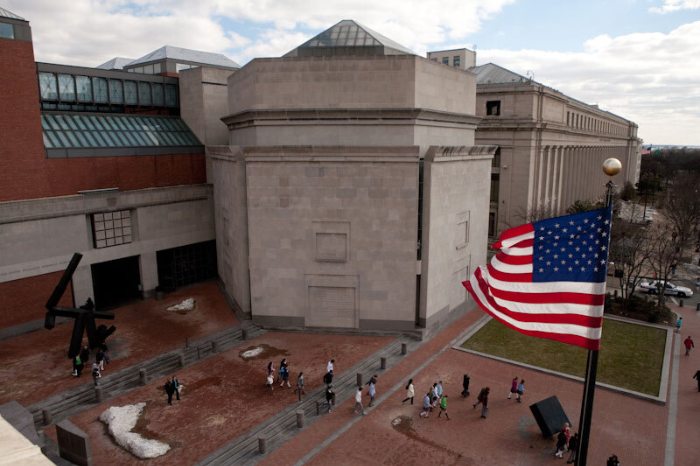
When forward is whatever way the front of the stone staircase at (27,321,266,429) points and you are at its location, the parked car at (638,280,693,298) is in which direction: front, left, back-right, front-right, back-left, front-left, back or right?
front-left

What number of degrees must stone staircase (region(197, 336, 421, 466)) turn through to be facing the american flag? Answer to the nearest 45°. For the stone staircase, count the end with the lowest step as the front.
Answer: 0° — it already faces it

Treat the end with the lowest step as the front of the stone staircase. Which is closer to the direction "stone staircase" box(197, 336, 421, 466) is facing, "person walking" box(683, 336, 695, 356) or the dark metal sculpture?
the person walking

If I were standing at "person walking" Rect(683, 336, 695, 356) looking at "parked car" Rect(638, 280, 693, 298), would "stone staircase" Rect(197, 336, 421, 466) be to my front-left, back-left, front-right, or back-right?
back-left

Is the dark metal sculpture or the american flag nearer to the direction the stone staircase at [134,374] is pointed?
the american flag

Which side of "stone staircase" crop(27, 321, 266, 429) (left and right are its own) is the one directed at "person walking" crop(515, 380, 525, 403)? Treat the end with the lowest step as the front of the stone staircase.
front

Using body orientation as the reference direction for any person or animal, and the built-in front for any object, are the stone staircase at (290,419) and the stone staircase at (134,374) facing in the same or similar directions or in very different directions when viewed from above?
same or similar directions

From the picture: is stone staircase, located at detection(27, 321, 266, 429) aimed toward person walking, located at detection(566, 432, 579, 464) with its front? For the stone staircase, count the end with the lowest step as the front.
yes

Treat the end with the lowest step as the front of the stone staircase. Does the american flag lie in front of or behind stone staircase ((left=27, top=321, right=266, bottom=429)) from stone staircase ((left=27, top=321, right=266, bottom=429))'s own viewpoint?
in front

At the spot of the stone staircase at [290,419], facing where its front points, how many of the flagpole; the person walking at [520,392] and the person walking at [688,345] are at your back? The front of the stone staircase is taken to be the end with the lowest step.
0

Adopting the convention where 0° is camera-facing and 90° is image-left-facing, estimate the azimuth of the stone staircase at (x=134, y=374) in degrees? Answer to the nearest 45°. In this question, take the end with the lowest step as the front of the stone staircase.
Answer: approximately 315°

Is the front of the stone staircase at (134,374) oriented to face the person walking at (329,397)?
yes

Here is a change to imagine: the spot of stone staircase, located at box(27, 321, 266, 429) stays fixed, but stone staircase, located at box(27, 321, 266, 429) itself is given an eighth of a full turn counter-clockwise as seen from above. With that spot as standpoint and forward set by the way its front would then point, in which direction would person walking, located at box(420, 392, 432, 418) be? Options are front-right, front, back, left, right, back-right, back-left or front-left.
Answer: front-right

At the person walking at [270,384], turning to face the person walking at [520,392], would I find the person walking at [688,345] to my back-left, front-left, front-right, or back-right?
front-left
